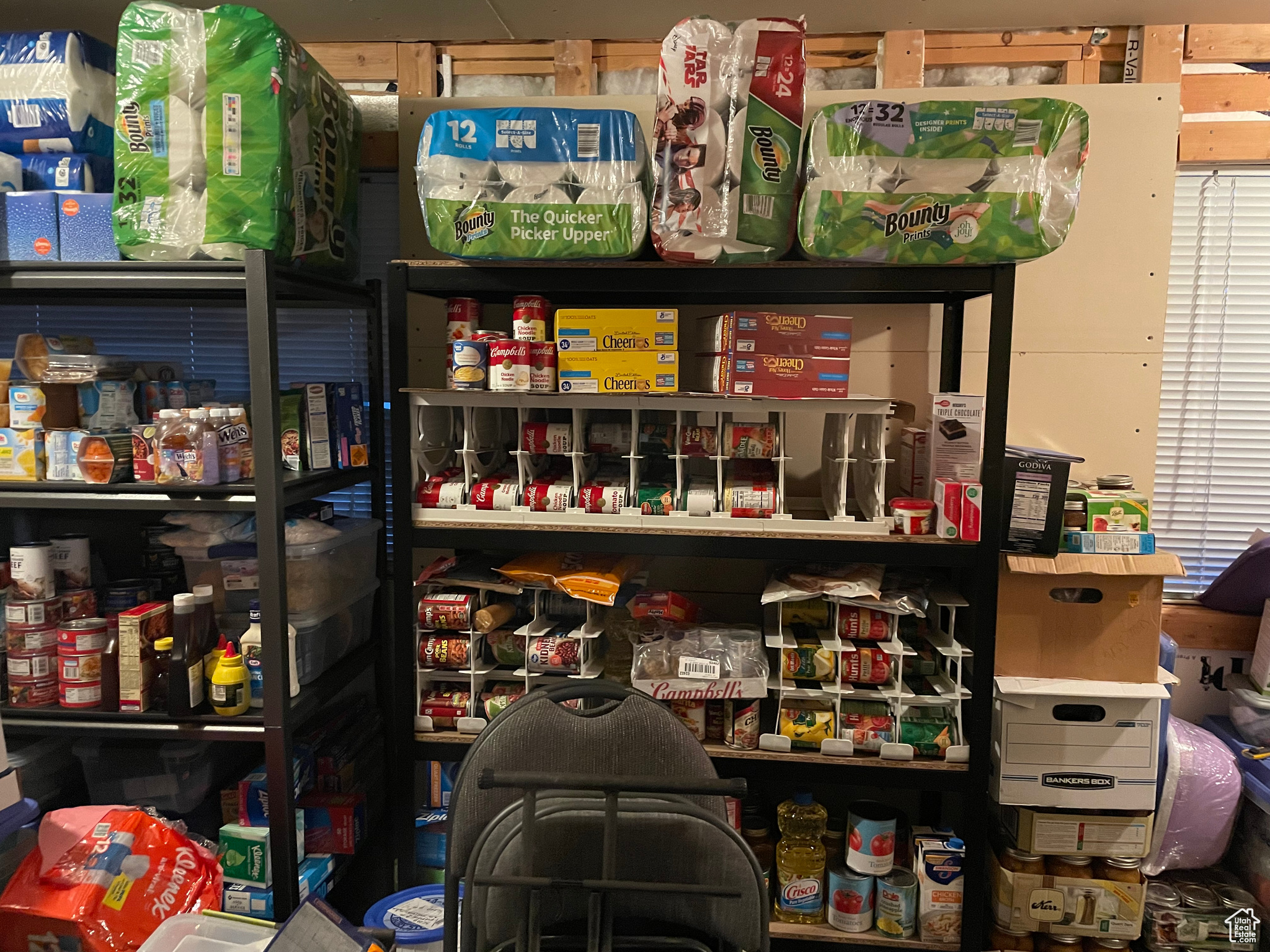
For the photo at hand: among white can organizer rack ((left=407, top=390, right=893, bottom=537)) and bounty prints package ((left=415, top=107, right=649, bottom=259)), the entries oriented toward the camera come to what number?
2

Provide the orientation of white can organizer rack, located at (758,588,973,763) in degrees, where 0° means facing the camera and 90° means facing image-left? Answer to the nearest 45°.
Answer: approximately 0°

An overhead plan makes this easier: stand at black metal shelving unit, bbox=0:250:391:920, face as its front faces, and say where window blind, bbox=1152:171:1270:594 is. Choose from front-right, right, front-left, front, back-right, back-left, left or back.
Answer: left

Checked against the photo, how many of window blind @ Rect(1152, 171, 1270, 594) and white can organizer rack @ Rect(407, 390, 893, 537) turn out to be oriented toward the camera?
2

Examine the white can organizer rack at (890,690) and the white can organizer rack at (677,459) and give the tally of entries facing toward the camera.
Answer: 2

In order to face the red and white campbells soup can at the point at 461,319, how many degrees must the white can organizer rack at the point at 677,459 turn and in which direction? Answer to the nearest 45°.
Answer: approximately 90° to its right

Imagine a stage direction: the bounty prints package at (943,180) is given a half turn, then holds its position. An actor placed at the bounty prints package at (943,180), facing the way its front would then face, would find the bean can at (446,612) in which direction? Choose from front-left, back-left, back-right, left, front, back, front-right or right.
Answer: left

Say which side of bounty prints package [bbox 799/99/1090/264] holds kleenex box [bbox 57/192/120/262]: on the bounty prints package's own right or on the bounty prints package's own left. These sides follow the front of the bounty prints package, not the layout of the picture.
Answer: on the bounty prints package's own right

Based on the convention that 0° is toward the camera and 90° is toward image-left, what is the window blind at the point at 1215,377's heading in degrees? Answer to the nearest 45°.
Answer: approximately 0°

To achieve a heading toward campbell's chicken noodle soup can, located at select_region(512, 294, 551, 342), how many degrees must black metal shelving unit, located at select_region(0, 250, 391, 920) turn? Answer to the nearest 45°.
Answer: approximately 90° to its left

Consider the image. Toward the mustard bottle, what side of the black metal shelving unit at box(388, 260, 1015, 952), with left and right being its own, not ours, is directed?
right
